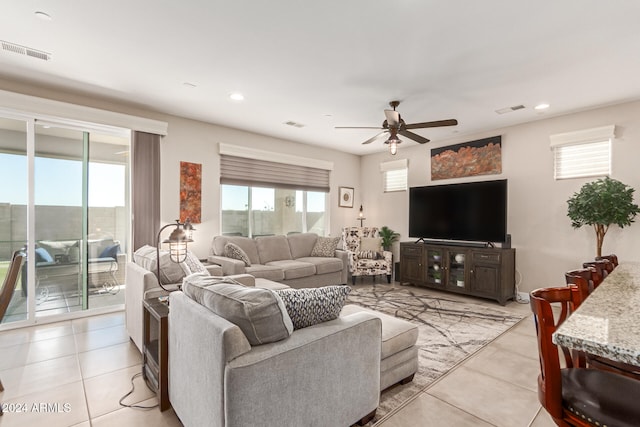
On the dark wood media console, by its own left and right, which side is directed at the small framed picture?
right

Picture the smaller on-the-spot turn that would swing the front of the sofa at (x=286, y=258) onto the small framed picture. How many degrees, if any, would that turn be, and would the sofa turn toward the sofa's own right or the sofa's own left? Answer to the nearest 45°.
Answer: approximately 90° to the sofa's own left

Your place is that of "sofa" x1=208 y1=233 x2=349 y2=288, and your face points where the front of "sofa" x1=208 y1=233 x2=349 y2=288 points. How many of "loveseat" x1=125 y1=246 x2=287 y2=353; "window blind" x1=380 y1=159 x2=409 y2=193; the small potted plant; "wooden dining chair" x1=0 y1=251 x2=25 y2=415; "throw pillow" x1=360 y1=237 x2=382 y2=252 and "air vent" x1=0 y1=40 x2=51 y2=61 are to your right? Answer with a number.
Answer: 3

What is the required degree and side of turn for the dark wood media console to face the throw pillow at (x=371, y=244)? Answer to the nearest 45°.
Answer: approximately 45° to its right

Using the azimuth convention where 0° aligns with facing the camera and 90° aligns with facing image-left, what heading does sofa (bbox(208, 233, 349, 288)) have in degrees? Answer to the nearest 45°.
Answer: approximately 315°

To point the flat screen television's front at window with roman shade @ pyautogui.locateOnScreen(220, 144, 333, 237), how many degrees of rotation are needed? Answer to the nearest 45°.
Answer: approximately 45° to its right

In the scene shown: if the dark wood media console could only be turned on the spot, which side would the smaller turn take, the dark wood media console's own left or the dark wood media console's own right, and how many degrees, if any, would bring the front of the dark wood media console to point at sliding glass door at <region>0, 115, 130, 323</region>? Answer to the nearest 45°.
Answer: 0° — it already faces it

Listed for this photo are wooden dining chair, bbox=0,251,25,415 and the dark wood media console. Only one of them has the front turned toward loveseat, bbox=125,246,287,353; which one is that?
the dark wood media console

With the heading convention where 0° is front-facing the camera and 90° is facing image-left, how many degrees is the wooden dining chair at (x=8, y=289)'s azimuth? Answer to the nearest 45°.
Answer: approximately 90°

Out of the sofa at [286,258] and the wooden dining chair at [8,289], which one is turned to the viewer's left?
the wooden dining chair
